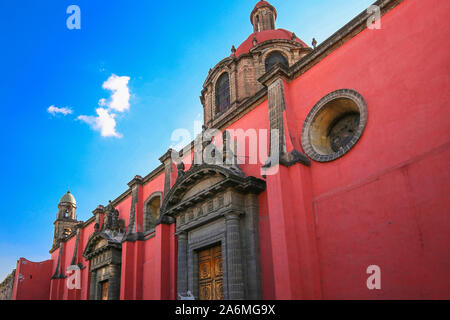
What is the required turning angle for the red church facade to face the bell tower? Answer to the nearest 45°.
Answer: approximately 90° to its right

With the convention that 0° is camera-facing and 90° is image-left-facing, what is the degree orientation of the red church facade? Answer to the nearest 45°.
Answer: approximately 45°
